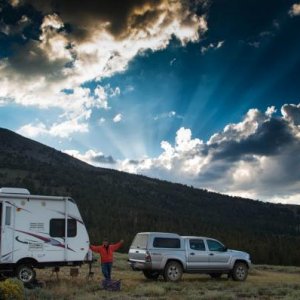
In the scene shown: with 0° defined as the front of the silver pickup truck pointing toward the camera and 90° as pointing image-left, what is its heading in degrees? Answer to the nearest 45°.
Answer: approximately 225°

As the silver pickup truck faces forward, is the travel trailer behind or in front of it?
behind
